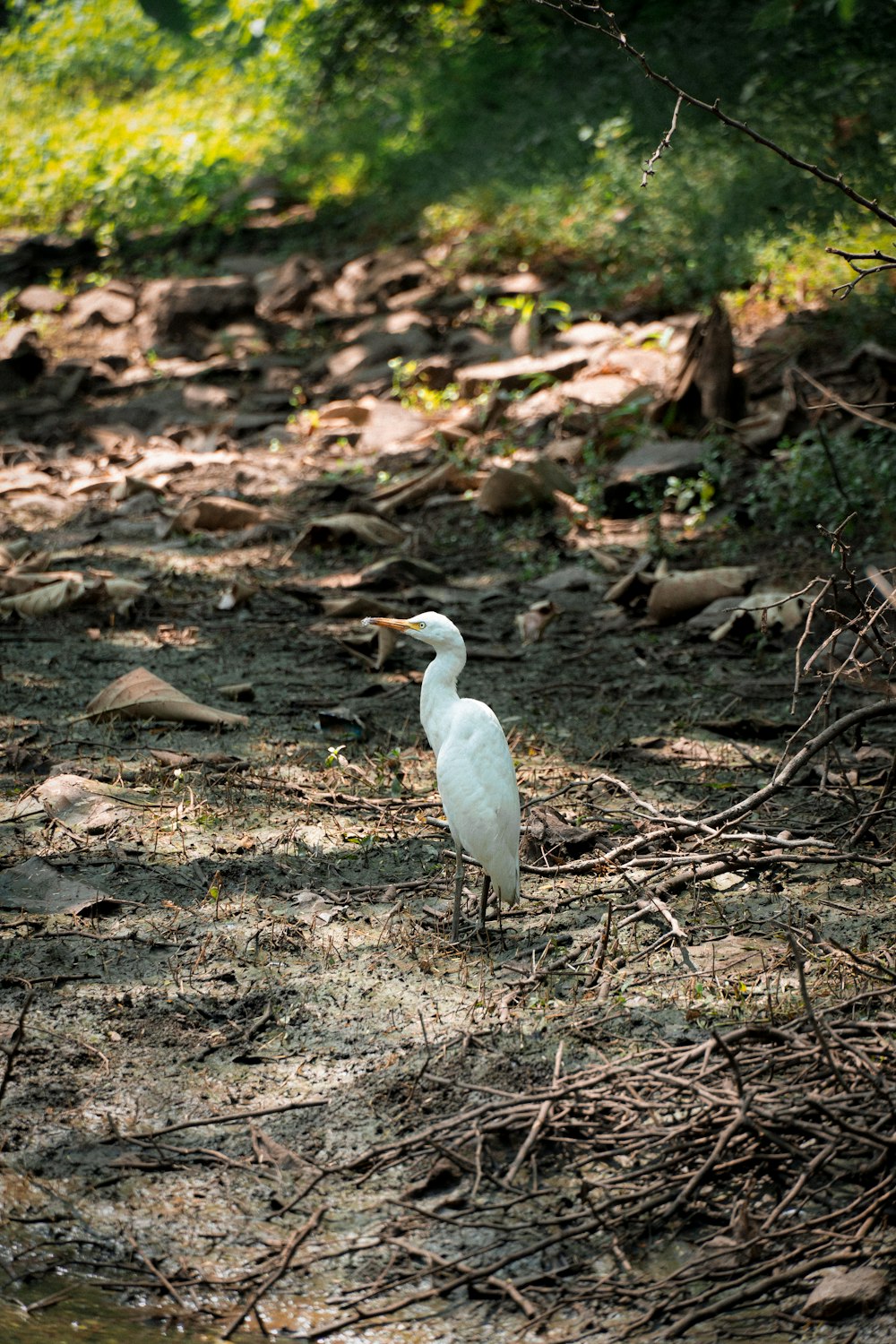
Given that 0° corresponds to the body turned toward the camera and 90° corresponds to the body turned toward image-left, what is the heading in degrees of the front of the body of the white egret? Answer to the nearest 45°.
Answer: approximately 90°

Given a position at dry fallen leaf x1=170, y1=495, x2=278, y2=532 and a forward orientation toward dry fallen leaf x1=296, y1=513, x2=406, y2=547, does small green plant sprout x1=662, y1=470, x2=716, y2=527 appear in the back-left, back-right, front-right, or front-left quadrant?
front-left

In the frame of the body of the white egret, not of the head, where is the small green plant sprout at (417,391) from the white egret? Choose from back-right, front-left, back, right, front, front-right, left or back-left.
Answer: right

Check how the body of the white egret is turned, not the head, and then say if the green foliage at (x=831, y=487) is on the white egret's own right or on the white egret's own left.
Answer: on the white egret's own right

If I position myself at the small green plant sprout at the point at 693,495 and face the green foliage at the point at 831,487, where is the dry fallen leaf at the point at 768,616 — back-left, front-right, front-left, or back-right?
front-right
